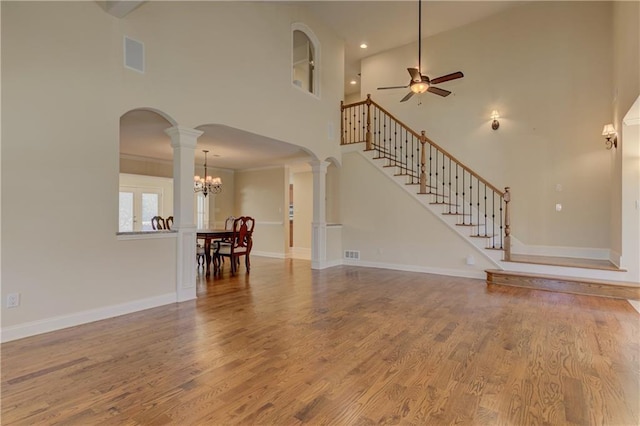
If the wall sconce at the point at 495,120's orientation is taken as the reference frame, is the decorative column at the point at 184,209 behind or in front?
in front

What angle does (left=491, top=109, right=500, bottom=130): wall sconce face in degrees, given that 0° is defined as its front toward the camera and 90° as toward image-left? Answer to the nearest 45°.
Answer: approximately 0°

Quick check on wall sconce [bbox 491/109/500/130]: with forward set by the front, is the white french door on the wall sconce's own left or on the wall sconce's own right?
on the wall sconce's own right

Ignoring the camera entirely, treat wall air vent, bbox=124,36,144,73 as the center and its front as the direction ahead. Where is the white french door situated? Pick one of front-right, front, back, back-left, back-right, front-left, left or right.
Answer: back-left

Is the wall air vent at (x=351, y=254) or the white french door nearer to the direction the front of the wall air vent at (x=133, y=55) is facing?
the wall air vent

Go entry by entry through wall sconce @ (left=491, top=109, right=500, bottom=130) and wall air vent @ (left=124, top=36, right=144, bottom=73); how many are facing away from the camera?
0

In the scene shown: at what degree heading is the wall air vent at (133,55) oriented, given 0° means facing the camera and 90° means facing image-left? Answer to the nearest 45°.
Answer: approximately 315°

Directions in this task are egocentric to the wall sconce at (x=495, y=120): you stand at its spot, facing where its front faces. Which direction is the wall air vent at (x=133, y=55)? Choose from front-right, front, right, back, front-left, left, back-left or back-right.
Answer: front-right
